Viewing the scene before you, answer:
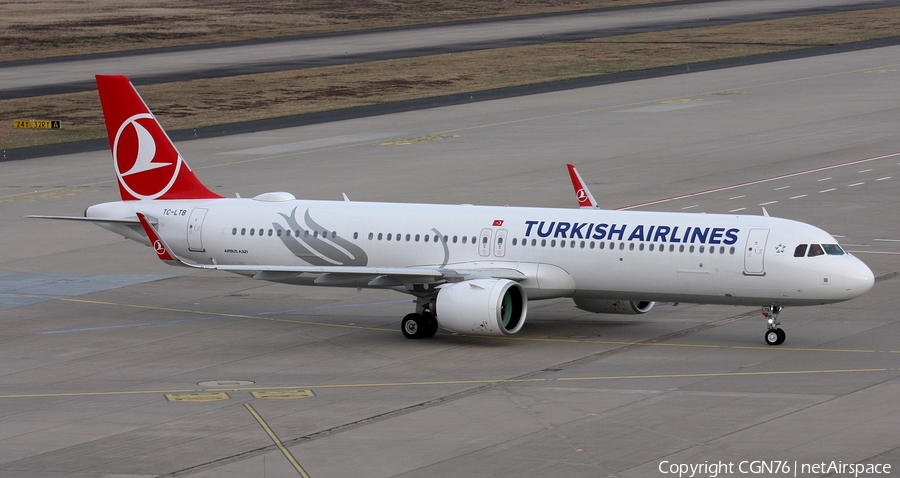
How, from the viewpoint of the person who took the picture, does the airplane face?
facing the viewer and to the right of the viewer

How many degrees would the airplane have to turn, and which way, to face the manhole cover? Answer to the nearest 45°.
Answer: approximately 90° to its right
